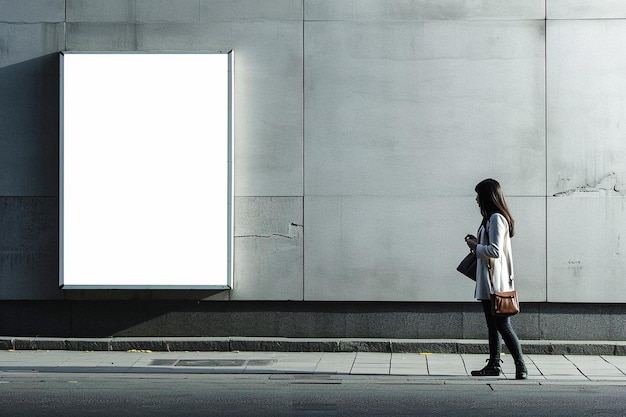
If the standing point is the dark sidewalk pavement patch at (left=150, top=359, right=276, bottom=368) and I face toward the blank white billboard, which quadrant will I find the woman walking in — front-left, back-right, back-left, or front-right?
back-right

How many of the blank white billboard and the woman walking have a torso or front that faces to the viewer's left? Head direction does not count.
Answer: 1

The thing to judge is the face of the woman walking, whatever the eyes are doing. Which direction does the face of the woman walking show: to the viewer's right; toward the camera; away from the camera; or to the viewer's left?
to the viewer's left

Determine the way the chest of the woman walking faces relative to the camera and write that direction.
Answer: to the viewer's left

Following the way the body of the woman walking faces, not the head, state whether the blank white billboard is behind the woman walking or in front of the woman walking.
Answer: in front

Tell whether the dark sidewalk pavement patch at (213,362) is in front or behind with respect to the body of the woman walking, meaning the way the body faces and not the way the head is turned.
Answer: in front

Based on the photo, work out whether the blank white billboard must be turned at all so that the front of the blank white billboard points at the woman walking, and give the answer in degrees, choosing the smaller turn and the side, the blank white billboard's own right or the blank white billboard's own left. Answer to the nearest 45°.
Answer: approximately 45° to the blank white billboard's own left

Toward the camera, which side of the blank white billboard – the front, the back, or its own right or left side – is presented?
front
